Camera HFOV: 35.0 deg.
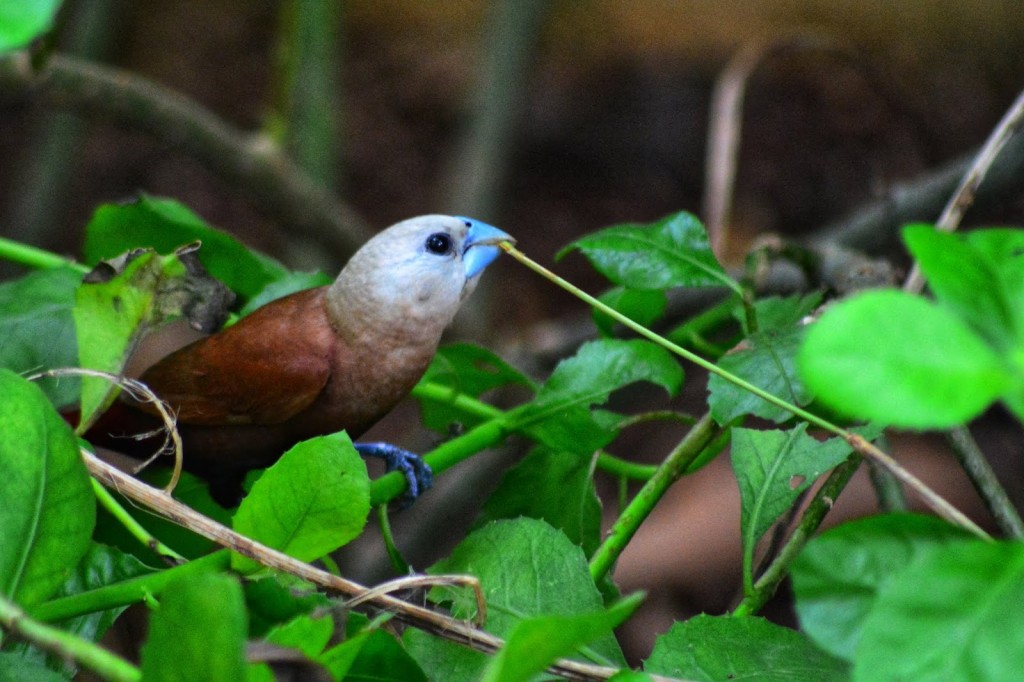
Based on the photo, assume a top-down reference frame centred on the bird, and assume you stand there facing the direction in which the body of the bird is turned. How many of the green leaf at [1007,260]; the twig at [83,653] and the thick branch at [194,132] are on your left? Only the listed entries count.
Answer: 1

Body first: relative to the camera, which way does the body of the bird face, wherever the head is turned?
to the viewer's right

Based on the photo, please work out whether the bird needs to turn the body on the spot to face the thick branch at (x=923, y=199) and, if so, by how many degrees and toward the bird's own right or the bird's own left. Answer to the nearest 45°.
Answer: approximately 45° to the bird's own left
